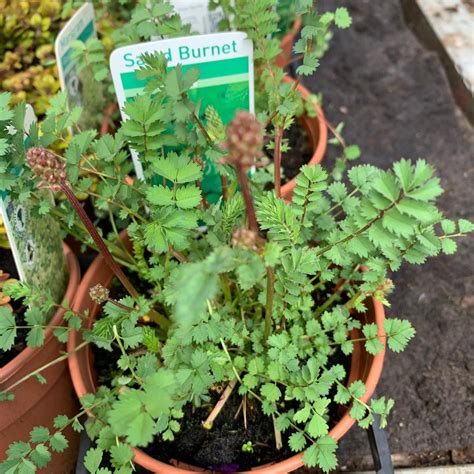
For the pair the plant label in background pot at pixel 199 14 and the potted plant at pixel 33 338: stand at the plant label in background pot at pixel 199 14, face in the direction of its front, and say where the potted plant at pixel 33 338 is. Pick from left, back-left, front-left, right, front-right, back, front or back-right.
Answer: front-right

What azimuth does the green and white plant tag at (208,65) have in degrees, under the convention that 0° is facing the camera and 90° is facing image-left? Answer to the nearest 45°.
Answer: approximately 0°
